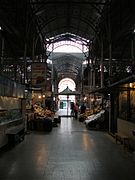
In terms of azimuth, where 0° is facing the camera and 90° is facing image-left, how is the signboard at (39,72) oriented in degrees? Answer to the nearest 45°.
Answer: approximately 0°
